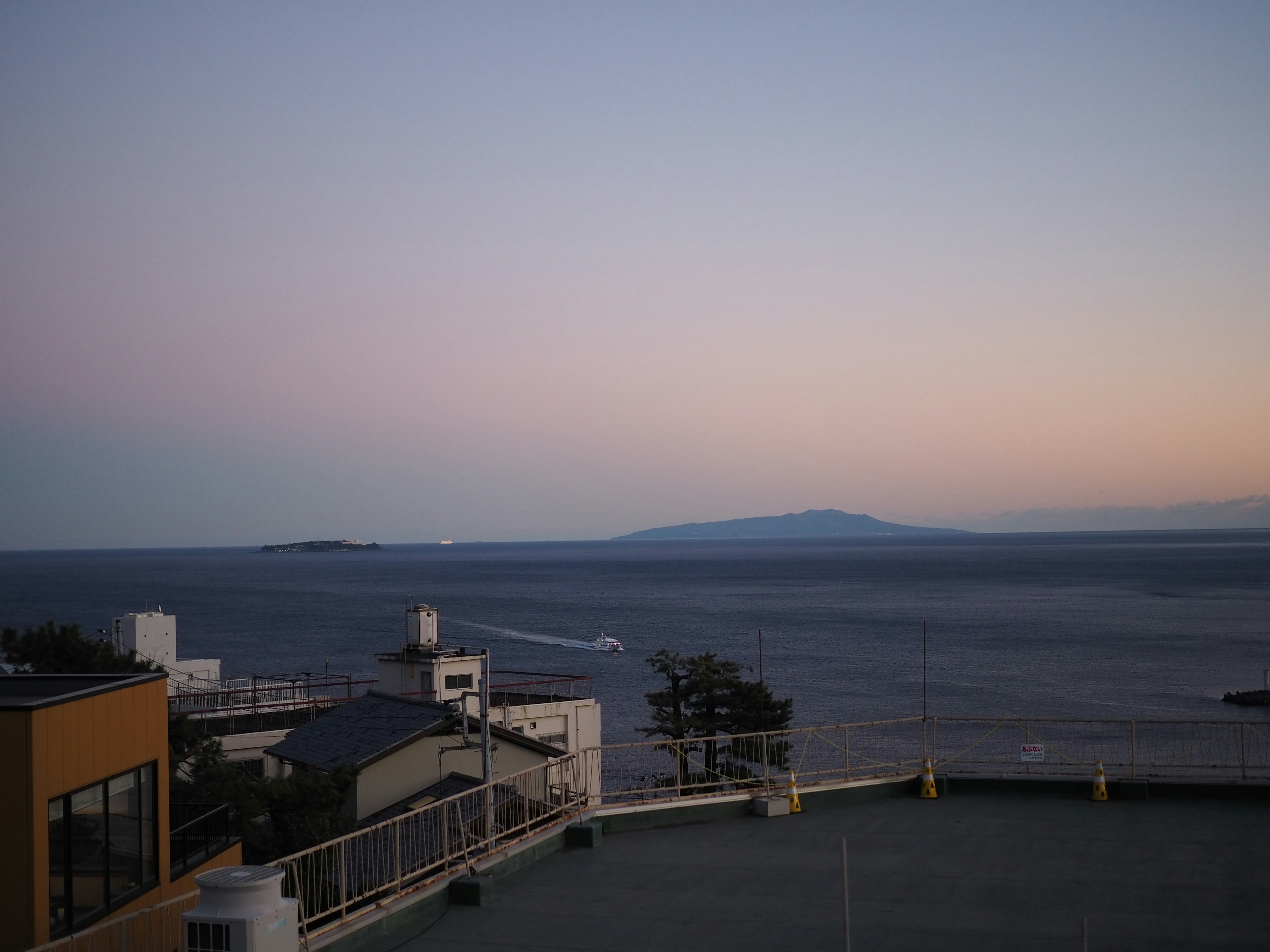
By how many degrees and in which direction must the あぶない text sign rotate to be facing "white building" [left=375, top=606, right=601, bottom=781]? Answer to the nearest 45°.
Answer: approximately 135° to its right

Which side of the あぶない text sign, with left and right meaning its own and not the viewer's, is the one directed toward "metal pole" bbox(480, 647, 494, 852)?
right

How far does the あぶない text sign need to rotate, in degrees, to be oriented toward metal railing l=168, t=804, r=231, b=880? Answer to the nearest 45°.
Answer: approximately 45° to its right

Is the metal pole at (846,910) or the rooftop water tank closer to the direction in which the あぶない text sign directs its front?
the metal pole

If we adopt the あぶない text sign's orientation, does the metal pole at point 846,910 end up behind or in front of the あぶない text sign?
in front

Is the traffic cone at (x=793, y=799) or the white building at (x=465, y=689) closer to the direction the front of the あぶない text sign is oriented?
the traffic cone

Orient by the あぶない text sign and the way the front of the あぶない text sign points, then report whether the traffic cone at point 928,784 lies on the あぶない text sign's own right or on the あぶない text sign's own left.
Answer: on the あぶない text sign's own right

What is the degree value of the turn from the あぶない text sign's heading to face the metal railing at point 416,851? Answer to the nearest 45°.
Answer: approximately 45° to its right

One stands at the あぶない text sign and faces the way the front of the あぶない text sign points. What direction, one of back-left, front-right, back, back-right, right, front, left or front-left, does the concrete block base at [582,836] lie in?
front-right

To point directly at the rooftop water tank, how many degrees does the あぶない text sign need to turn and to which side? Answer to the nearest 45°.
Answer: approximately 135° to its right

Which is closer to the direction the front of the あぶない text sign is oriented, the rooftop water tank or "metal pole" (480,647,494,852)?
the metal pole

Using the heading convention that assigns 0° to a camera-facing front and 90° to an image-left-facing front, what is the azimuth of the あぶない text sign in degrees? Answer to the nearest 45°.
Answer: approximately 0°
